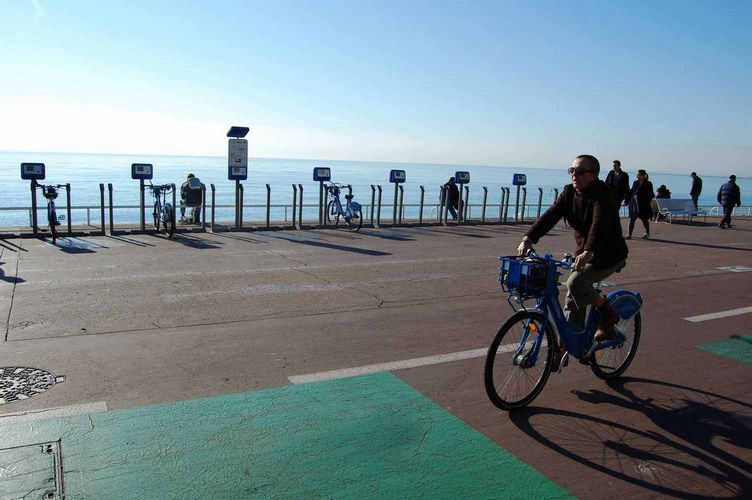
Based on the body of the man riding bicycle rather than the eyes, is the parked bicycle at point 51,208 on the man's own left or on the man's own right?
on the man's own right

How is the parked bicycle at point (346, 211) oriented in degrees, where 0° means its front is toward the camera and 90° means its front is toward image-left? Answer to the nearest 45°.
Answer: approximately 135°

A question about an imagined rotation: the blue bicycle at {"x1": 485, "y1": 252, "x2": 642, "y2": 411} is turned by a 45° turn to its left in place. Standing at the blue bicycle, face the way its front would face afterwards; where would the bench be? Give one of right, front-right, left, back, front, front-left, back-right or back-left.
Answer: back

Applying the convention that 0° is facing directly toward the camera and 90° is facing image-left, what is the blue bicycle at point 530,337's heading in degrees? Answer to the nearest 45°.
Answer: approximately 45°

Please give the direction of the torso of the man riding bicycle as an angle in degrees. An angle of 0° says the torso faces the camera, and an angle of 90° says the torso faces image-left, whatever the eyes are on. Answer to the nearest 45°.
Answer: approximately 45°

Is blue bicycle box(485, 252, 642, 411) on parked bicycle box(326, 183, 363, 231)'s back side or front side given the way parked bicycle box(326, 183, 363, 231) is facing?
on the back side

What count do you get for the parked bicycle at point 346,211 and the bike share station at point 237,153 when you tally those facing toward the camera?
1

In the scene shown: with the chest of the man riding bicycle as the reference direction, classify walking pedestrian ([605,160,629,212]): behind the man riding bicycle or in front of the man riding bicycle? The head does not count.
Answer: behind

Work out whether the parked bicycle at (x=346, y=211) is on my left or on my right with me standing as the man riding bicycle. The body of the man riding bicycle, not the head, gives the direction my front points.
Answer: on my right

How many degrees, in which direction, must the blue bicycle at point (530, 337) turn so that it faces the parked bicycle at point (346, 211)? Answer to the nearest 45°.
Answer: approximately 90° to its right

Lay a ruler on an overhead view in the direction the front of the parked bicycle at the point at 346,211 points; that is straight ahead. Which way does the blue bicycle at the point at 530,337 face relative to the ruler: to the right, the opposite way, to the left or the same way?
to the left

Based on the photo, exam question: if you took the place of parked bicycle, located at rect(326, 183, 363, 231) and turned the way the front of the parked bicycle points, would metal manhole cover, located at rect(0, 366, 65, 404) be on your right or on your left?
on your left
